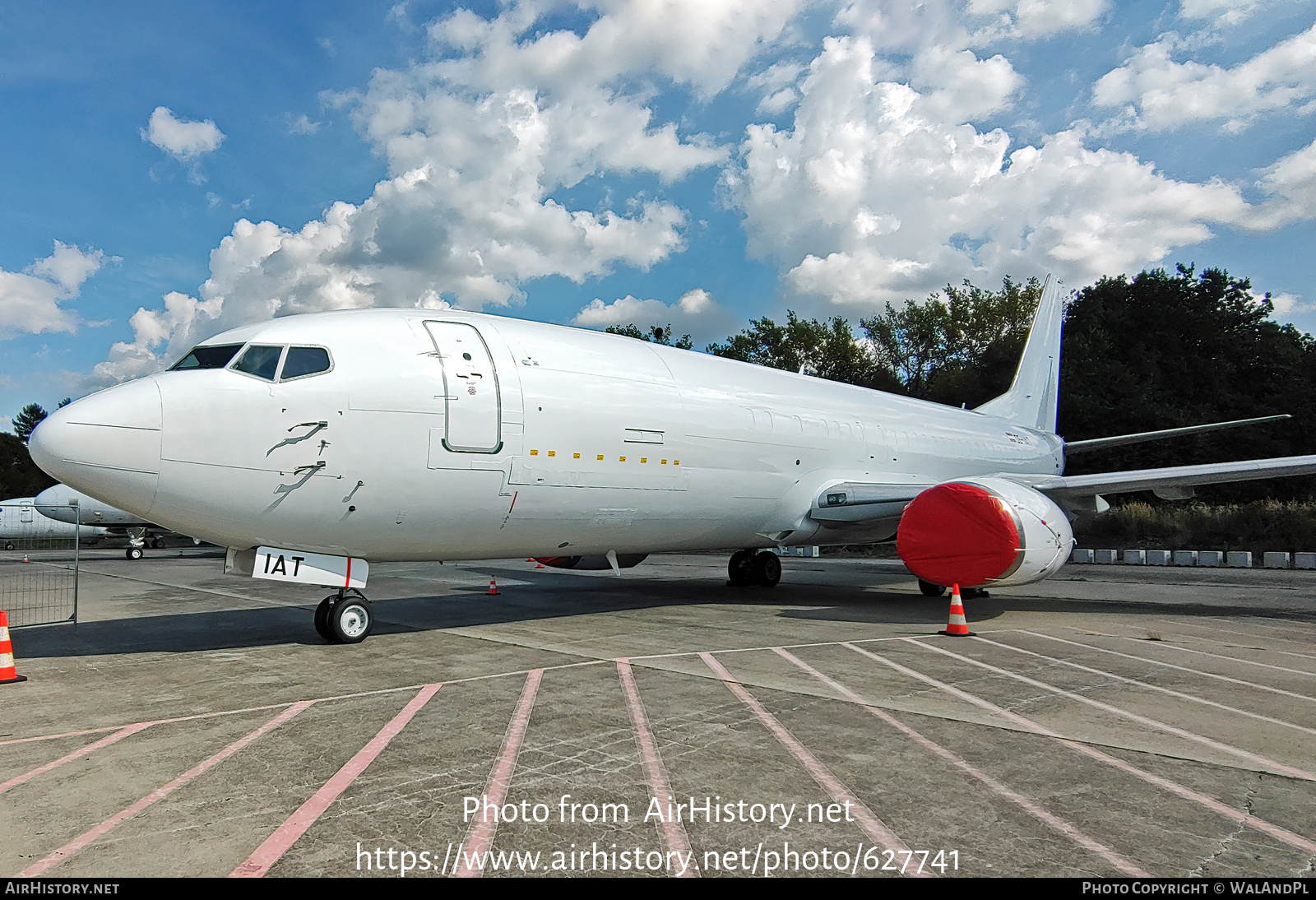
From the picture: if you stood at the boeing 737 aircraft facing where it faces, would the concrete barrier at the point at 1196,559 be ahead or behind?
behind

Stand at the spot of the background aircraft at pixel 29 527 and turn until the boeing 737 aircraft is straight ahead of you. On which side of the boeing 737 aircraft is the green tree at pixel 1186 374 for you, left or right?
left

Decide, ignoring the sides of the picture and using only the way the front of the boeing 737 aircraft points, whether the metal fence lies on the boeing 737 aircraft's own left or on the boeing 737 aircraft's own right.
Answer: on the boeing 737 aircraft's own right

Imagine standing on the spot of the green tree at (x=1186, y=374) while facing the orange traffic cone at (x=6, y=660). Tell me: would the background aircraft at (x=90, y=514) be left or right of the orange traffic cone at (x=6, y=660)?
right
